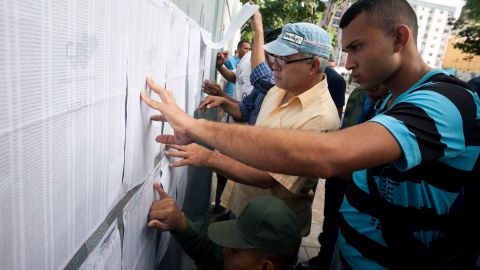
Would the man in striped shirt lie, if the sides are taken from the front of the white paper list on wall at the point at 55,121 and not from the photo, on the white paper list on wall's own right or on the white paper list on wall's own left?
on the white paper list on wall's own left

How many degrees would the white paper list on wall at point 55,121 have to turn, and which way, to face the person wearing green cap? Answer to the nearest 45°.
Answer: approximately 90° to its left

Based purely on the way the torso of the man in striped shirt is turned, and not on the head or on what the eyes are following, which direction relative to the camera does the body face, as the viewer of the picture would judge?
to the viewer's left

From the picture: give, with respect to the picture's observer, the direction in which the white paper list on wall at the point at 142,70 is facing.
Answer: facing the viewer and to the right of the viewer

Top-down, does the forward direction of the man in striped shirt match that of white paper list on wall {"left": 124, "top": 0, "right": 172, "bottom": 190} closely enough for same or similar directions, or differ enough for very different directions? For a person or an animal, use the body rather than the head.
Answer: very different directions

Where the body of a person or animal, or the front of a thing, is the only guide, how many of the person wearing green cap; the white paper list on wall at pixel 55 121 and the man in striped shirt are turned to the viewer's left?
2

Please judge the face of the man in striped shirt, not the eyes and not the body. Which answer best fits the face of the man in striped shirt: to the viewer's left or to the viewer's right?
to the viewer's left

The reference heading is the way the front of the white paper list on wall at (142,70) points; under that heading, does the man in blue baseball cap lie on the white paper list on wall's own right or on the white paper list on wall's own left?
on the white paper list on wall's own left

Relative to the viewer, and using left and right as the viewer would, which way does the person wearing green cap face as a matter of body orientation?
facing to the left of the viewer

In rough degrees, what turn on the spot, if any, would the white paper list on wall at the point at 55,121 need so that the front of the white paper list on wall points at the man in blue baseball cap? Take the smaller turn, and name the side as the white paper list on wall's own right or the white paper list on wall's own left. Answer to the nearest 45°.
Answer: approximately 90° to the white paper list on wall's own left
